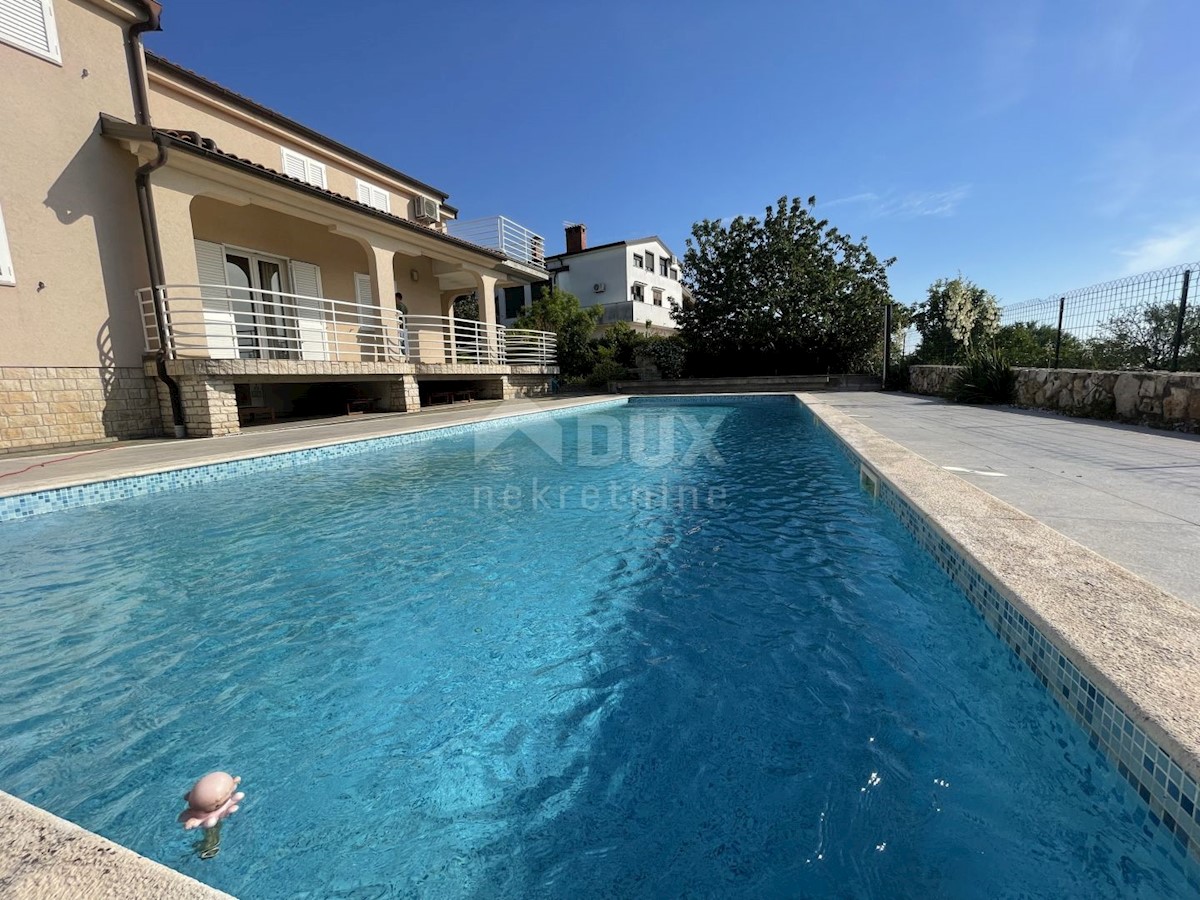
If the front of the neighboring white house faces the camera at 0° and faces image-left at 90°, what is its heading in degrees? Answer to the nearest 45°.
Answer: approximately 315°

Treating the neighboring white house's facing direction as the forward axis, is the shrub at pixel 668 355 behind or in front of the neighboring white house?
in front

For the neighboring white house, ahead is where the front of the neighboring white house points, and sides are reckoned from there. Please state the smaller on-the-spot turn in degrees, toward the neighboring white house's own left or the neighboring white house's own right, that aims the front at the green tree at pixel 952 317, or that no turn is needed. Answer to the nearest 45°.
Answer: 0° — it already faces it

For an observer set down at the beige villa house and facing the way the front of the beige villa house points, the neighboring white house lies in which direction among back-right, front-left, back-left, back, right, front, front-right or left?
left

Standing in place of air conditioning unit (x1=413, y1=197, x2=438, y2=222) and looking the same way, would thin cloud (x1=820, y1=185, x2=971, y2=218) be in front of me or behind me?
in front

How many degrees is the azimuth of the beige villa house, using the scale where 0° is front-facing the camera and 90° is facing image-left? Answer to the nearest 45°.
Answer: approximately 315°

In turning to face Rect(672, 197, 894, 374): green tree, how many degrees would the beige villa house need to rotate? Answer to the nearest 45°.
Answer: approximately 45° to its left

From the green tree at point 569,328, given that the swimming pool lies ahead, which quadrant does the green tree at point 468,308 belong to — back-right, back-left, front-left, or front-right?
back-right

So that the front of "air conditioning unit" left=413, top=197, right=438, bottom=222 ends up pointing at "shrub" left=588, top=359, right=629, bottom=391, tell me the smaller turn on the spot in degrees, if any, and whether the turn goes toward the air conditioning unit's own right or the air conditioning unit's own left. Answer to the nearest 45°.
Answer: approximately 45° to the air conditioning unit's own left
